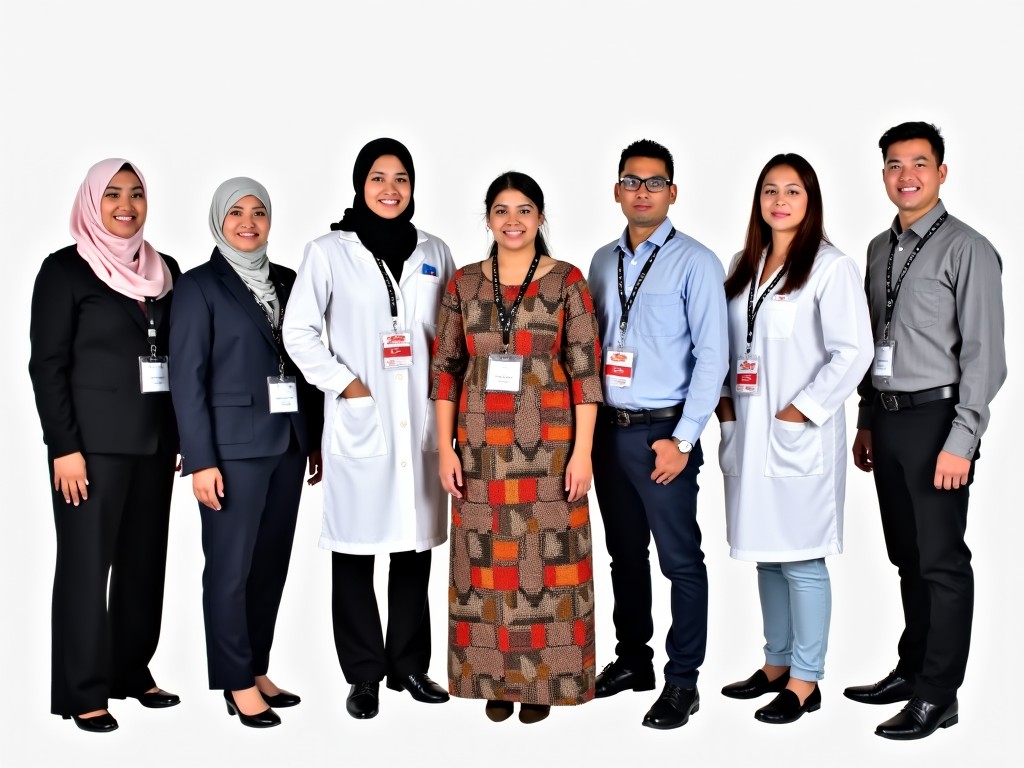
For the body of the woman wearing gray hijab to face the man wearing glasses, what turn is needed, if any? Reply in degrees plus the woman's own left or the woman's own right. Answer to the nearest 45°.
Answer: approximately 45° to the woman's own left

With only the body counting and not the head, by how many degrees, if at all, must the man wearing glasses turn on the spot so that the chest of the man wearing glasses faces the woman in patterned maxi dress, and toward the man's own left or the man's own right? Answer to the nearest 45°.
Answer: approximately 45° to the man's own right

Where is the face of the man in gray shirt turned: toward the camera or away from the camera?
toward the camera

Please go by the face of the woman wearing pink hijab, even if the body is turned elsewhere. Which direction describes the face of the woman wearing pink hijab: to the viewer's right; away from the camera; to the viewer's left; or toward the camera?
toward the camera

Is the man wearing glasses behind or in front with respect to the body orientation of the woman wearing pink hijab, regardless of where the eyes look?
in front

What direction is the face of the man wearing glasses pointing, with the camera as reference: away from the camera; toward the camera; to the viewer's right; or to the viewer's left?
toward the camera

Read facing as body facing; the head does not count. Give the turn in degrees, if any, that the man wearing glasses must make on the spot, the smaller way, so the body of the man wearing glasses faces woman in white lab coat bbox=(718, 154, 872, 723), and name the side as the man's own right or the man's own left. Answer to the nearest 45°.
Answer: approximately 135° to the man's own left

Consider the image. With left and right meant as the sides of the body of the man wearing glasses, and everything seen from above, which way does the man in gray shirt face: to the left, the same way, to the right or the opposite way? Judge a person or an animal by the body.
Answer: the same way

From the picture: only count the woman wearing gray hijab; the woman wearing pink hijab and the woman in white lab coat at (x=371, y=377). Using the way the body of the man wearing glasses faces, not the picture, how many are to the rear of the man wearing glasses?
0

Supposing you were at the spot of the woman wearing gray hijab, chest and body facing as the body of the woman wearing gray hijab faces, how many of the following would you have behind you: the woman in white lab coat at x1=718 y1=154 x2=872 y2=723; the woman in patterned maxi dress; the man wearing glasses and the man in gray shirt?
0

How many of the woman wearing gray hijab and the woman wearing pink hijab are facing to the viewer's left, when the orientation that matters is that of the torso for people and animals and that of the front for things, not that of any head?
0

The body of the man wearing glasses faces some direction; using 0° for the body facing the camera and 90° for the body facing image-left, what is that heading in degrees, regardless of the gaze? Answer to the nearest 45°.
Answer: approximately 45°

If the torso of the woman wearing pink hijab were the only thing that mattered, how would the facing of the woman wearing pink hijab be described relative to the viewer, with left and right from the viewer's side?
facing the viewer and to the right of the viewer

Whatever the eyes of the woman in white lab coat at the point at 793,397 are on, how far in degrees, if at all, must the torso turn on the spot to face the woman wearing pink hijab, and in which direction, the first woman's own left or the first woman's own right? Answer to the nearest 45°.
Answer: approximately 45° to the first woman's own right

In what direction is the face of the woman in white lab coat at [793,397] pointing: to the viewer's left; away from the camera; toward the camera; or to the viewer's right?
toward the camera

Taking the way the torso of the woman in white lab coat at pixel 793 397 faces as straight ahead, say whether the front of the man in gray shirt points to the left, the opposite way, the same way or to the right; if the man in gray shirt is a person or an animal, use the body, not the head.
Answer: the same way

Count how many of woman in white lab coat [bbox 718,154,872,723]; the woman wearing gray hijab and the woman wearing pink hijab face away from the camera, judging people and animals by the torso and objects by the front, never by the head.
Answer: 0
